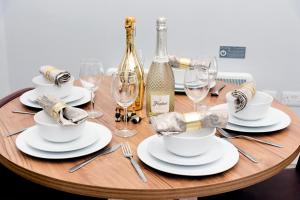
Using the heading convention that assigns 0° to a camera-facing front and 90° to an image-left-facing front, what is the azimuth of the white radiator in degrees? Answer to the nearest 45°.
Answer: approximately 0°

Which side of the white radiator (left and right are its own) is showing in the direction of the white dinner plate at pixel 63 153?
front

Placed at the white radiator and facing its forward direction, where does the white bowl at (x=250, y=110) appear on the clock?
The white bowl is roughly at 12 o'clock from the white radiator.

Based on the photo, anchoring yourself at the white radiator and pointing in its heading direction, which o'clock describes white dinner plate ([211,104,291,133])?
The white dinner plate is roughly at 12 o'clock from the white radiator.

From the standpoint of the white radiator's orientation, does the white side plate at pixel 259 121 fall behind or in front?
in front

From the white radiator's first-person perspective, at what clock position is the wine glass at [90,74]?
The wine glass is roughly at 1 o'clock from the white radiator.

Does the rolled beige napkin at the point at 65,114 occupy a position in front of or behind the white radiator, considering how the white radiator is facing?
in front

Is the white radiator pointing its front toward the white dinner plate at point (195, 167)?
yes

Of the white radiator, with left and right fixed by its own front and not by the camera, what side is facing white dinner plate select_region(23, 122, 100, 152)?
front

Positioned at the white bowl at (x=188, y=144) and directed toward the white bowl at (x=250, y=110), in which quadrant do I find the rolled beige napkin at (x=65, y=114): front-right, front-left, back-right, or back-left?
back-left

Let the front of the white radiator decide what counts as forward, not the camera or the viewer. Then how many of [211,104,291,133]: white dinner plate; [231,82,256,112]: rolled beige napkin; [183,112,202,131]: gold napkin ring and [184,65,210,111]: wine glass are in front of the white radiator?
4
